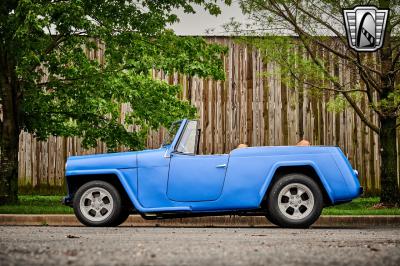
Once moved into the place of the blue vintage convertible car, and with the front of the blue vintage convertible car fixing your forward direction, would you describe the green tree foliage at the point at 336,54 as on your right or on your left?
on your right

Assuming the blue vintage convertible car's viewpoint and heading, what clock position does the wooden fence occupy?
The wooden fence is roughly at 3 o'clock from the blue vintage convertible car.

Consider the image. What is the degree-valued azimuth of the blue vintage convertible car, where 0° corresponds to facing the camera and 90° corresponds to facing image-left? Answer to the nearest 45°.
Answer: approximately 90°
